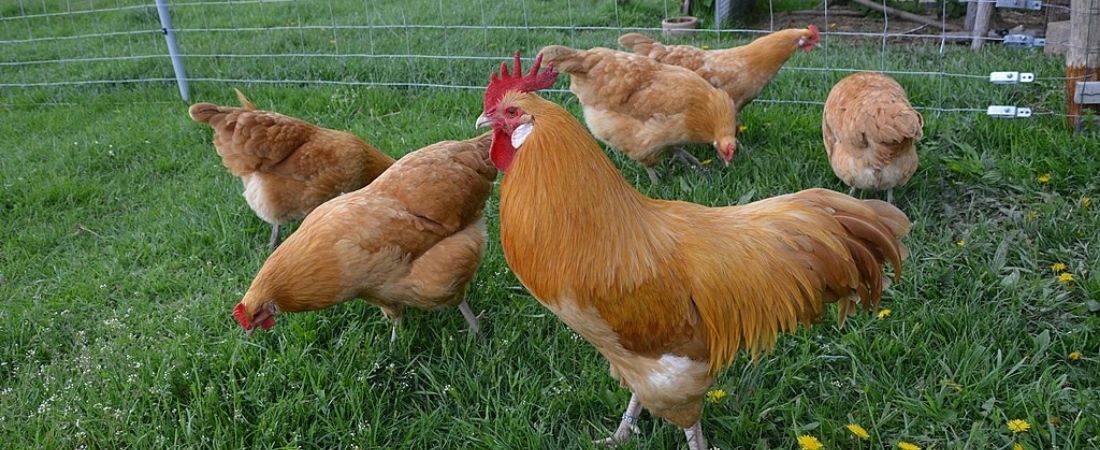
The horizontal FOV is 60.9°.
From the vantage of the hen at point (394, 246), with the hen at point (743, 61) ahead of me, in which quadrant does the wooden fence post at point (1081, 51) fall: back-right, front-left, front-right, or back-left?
front-right

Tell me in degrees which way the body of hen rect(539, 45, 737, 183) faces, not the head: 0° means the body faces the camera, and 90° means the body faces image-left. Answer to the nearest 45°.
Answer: approximately 270°

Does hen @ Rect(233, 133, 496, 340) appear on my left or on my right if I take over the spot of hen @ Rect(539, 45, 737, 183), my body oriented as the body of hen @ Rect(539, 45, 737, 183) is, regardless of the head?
on my right

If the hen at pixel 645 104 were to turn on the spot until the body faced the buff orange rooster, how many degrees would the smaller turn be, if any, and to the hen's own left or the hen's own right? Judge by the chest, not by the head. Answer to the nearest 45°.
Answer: approximately 90° to the hen's own right

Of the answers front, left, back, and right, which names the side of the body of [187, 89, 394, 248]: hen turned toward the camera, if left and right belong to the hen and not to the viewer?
right

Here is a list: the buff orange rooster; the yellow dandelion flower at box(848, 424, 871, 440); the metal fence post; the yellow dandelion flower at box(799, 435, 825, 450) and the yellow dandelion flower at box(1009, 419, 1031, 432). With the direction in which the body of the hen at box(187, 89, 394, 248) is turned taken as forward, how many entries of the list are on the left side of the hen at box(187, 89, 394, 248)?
1

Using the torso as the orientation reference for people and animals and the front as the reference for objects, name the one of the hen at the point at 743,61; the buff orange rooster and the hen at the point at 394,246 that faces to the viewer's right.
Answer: the hen at the point at 743,61

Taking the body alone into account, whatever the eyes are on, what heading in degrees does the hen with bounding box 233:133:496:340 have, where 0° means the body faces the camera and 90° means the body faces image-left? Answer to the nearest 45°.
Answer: approximately 90°

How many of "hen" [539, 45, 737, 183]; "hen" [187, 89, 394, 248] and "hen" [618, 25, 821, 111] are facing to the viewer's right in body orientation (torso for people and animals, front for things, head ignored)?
3

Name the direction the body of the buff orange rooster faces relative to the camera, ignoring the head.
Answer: to the viewer's left

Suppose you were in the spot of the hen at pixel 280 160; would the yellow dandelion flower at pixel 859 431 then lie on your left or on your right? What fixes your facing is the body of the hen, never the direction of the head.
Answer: on your right

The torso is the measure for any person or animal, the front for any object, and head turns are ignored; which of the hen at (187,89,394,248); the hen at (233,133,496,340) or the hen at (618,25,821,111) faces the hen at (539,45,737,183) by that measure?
the hen at (187,89,394,248)

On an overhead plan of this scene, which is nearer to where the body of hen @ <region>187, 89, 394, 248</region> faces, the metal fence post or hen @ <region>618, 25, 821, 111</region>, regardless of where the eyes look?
the hen

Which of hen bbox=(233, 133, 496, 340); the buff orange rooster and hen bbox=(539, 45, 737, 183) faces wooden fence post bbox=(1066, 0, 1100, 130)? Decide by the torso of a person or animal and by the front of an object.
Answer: hen bbox=(539, 45, 737, 183)

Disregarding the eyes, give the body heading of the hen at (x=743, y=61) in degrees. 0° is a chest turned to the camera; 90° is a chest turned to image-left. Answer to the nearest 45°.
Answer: approximately 270°

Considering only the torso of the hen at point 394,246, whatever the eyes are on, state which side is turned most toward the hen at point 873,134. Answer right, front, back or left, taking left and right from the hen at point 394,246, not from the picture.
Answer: back

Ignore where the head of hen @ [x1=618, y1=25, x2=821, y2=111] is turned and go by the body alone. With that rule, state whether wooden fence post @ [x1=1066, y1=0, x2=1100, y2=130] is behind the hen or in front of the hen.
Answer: in front
